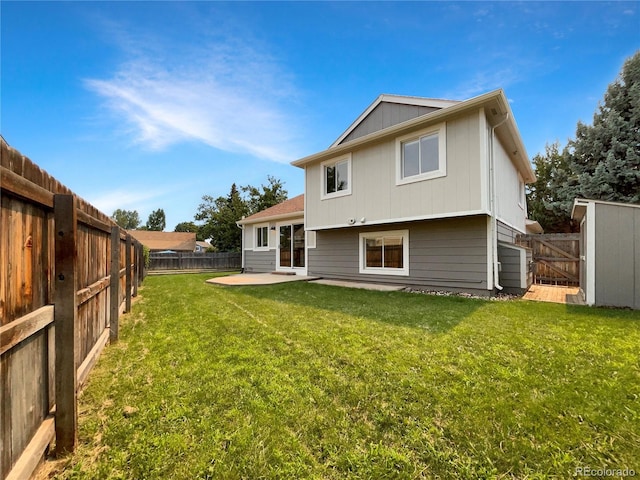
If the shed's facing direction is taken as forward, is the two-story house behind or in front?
in front

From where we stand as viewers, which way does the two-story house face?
facing away from the viewer and to the right of the viewer

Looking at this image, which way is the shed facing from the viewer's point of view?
to the viewer's left

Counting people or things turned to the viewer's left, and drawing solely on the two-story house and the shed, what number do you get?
1

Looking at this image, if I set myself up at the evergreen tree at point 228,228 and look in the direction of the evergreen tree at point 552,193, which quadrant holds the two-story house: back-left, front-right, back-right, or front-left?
front-right

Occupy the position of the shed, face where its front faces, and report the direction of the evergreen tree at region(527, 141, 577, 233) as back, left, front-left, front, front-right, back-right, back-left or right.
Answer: right

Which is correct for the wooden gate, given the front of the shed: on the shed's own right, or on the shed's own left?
on the shed's own right
